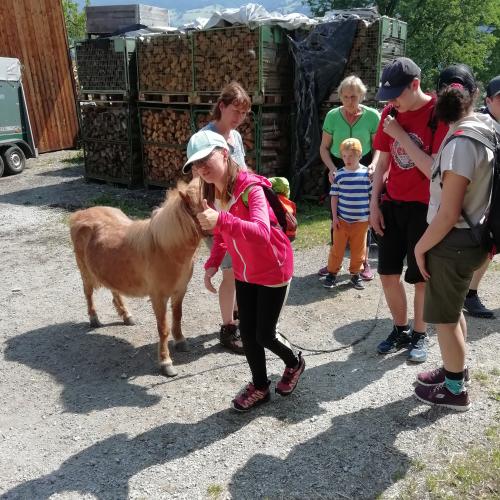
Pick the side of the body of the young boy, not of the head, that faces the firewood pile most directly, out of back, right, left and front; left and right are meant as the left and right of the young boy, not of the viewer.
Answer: back

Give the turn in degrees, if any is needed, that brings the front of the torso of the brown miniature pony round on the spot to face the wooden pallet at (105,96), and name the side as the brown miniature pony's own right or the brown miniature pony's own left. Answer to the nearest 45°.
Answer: approximately 135° to the brown miniature pony's own left

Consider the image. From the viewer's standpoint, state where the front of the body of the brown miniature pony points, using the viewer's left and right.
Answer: facing the viewer and to the right of the viewer

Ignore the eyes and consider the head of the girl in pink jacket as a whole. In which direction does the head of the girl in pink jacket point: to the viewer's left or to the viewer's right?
to the viewer's left

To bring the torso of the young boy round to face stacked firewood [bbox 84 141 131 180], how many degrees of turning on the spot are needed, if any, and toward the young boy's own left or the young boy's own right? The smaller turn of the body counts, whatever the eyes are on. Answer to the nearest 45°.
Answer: approximately 135° to the young boy's own right

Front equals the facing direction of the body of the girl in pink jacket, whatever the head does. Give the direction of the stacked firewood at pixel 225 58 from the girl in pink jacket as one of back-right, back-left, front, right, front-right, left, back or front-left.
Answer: back-right

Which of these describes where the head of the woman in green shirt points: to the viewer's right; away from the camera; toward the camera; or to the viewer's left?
toward the camera

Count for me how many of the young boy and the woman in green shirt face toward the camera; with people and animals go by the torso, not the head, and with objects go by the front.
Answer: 2

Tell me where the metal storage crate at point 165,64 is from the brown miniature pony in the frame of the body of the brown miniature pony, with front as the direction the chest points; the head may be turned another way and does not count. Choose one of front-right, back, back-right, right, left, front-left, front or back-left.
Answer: back-left

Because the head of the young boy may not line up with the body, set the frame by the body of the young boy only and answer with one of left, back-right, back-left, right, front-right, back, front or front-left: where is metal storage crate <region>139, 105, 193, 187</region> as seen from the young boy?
back-right

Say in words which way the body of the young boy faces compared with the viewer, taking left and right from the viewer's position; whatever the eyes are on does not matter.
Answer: facing the viewer

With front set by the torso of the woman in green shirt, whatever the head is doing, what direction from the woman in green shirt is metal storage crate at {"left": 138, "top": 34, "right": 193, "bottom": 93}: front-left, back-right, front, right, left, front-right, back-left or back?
back-right

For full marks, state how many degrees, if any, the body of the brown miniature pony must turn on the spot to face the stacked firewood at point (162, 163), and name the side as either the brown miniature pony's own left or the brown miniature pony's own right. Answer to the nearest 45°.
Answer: approximately 135° to the brown miniature pony's own left

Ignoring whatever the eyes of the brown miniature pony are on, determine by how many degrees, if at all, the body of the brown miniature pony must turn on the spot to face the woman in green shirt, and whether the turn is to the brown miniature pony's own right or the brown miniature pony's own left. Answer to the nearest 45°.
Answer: approximately 90° to the brown miniature pony's own left

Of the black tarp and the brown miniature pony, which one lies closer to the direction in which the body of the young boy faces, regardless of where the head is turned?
the brown miniature pony

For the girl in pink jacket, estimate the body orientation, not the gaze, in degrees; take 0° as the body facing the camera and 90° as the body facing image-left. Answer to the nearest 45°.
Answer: approximately 45°
